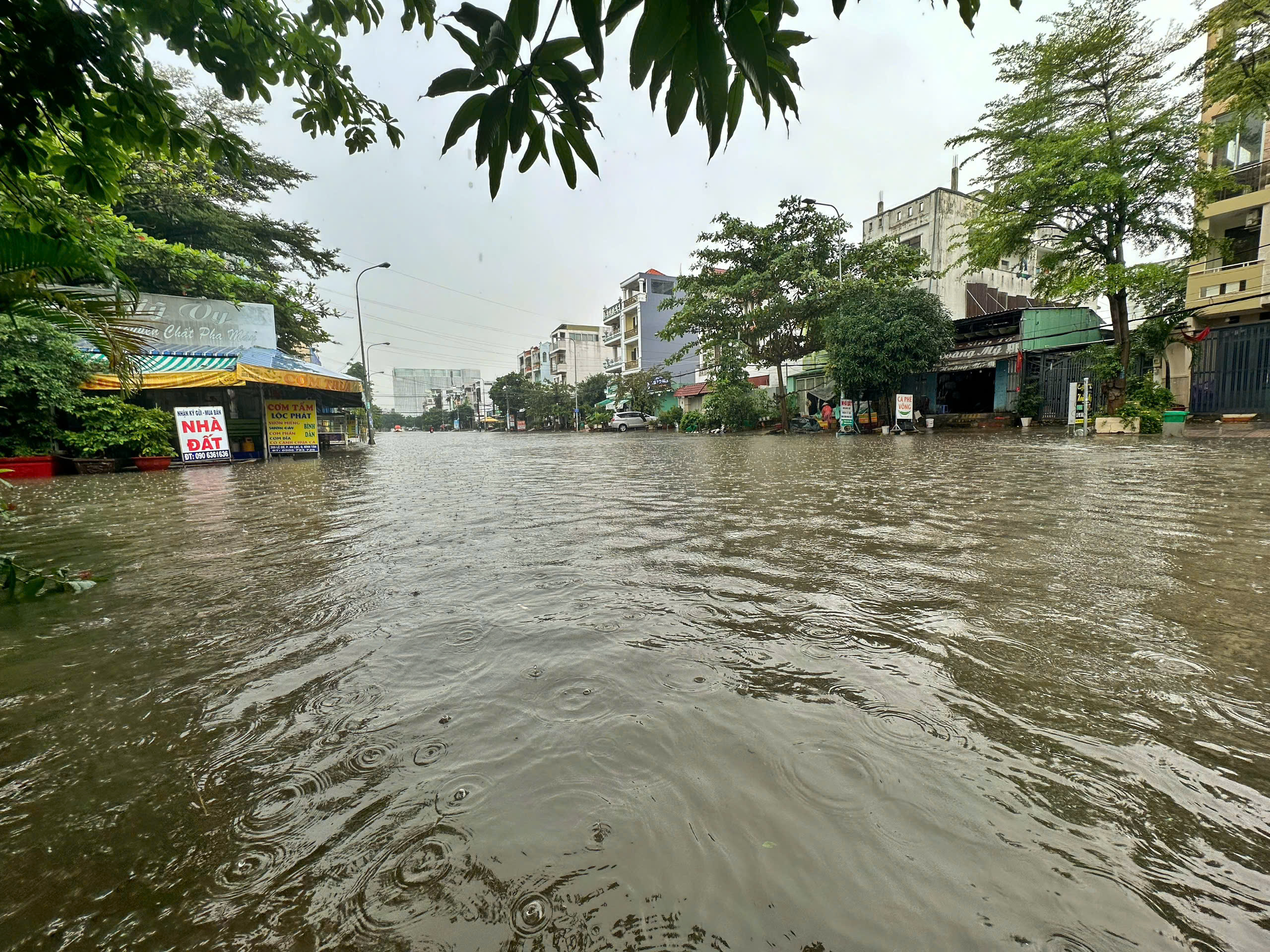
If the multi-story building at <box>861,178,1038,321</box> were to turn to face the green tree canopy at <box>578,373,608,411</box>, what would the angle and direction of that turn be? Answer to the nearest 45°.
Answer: approximately 45° to its right

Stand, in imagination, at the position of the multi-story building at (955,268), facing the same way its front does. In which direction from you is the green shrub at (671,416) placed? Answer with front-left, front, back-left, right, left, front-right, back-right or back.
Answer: front-right

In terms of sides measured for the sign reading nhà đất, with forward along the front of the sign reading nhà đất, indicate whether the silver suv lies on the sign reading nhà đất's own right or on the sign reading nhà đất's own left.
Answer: on the sign reading nhà đất's own left

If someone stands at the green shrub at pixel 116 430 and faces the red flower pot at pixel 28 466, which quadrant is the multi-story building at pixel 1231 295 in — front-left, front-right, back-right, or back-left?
back-left

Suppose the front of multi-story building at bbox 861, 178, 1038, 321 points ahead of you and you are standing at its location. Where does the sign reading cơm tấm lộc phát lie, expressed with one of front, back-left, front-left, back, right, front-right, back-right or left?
front

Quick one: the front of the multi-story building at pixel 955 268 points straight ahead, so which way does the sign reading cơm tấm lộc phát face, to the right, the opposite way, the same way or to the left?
to the left

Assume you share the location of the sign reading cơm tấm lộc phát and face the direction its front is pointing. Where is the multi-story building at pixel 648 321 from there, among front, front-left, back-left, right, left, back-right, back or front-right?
back-left

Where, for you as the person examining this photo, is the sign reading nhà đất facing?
facing the viewer

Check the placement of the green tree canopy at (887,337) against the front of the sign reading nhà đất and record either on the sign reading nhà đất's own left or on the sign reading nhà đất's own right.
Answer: on the sign reading nhà đất's own left

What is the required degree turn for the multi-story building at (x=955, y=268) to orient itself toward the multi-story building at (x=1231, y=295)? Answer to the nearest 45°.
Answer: approximately 90° to its left

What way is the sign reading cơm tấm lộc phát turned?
toward the camera

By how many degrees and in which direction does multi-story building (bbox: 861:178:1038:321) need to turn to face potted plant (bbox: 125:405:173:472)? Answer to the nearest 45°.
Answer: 0° — it already faces it

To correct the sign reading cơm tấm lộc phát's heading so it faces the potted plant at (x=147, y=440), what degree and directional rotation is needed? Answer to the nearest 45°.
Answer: approximately 45° to its right

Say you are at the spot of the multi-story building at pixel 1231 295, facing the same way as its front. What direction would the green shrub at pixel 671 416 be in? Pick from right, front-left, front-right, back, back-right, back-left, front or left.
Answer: front-right

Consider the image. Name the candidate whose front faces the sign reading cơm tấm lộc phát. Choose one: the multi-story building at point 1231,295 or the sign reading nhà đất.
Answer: the multi-story building

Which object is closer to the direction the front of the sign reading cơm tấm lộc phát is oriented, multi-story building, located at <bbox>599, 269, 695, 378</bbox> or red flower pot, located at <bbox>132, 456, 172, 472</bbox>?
the red flower pot
